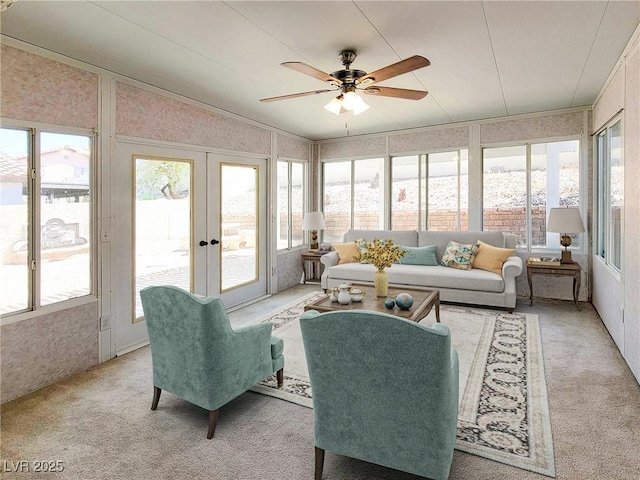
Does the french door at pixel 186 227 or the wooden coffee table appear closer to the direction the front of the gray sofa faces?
the wooden coffee table

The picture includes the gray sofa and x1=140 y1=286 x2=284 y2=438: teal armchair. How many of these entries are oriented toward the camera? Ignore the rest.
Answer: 1

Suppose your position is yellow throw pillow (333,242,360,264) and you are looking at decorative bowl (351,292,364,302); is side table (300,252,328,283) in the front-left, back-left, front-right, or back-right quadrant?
back-right

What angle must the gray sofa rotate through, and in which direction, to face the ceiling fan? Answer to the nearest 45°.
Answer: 0° — it already faces it

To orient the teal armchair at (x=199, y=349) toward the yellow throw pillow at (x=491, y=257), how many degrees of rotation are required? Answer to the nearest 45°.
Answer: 0° — it already faces it

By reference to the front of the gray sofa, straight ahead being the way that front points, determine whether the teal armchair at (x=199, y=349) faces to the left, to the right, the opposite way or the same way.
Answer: the opposite way

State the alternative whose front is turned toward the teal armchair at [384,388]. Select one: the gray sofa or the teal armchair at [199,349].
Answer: the gray sofa

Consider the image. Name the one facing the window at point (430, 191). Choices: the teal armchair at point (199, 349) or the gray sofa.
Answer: the teal armchair

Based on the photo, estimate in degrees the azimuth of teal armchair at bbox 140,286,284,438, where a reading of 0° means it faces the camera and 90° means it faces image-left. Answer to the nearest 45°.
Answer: approximately 225°

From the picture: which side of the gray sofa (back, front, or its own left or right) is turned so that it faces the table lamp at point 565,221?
left
